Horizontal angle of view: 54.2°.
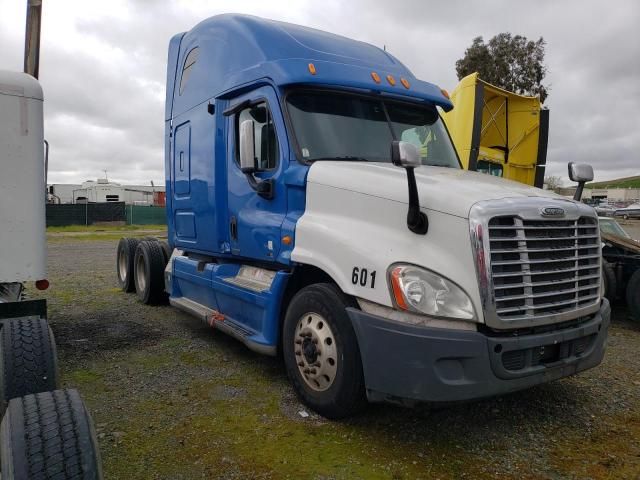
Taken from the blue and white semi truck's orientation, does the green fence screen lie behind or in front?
behind

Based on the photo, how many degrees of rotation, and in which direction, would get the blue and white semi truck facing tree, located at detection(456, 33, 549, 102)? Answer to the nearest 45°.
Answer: approximately 135° to its left

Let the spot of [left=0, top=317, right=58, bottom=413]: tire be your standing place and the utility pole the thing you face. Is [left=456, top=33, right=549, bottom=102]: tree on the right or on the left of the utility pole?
right

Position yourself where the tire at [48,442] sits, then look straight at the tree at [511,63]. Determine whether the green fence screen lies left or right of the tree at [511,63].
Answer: left

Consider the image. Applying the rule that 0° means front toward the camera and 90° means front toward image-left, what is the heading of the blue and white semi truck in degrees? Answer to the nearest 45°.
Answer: approximately 315°

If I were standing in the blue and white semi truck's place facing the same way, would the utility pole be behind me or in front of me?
behind

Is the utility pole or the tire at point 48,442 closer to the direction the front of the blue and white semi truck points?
the tire
